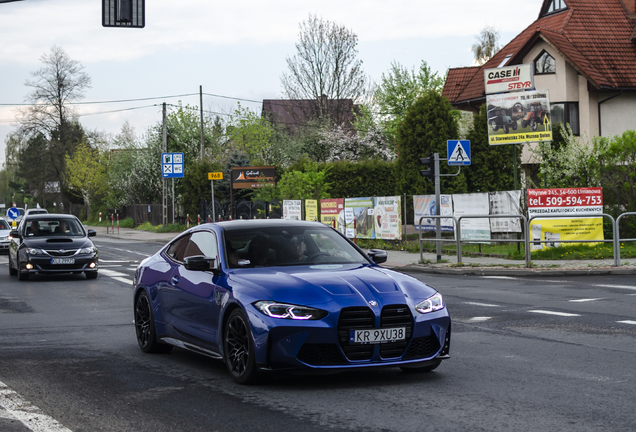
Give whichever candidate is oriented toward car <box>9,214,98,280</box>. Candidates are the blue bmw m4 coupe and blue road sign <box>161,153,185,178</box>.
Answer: the blue road sign

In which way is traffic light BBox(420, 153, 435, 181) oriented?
to the viewer's left

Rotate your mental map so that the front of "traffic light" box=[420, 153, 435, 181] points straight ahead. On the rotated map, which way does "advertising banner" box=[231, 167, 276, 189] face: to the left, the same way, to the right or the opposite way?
to the left

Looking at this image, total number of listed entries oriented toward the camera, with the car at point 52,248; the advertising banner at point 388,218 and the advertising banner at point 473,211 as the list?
3
